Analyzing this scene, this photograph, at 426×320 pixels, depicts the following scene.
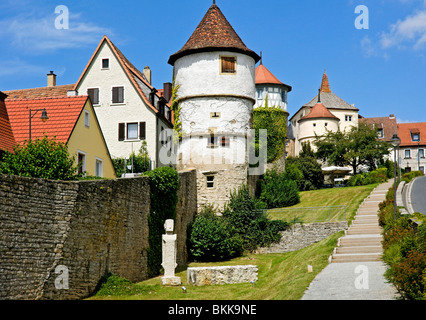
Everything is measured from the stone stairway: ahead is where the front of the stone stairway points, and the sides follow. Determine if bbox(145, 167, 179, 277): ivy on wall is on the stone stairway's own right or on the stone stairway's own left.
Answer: on the stone stairway's own right

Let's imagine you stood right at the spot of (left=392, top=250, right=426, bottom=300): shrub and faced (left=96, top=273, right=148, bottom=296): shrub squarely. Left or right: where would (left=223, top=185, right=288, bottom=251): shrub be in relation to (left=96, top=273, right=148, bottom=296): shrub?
right

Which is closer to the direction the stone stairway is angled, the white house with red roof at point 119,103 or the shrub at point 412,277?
the shrub

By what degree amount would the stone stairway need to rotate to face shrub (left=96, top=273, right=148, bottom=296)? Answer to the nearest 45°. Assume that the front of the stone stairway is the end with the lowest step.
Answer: approximately 45° to its right

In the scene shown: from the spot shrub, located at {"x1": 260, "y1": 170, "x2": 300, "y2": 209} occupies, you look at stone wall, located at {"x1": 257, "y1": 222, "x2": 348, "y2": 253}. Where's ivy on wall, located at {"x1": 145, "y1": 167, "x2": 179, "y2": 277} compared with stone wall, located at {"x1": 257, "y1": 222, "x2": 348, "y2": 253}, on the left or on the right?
right

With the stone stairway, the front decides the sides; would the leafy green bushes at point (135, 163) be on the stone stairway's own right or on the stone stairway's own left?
on the stone stairway's own right

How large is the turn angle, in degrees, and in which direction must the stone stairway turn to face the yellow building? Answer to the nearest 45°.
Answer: approximately 90° to its right

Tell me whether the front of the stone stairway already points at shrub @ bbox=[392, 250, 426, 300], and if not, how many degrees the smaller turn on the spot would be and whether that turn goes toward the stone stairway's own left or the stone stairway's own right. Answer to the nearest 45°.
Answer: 0° — it already faces it

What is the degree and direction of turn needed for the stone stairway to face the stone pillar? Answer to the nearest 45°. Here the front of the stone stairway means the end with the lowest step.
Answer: approximately 45° to its right

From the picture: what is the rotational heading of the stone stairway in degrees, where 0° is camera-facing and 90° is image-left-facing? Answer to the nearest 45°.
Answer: approximately 0°
